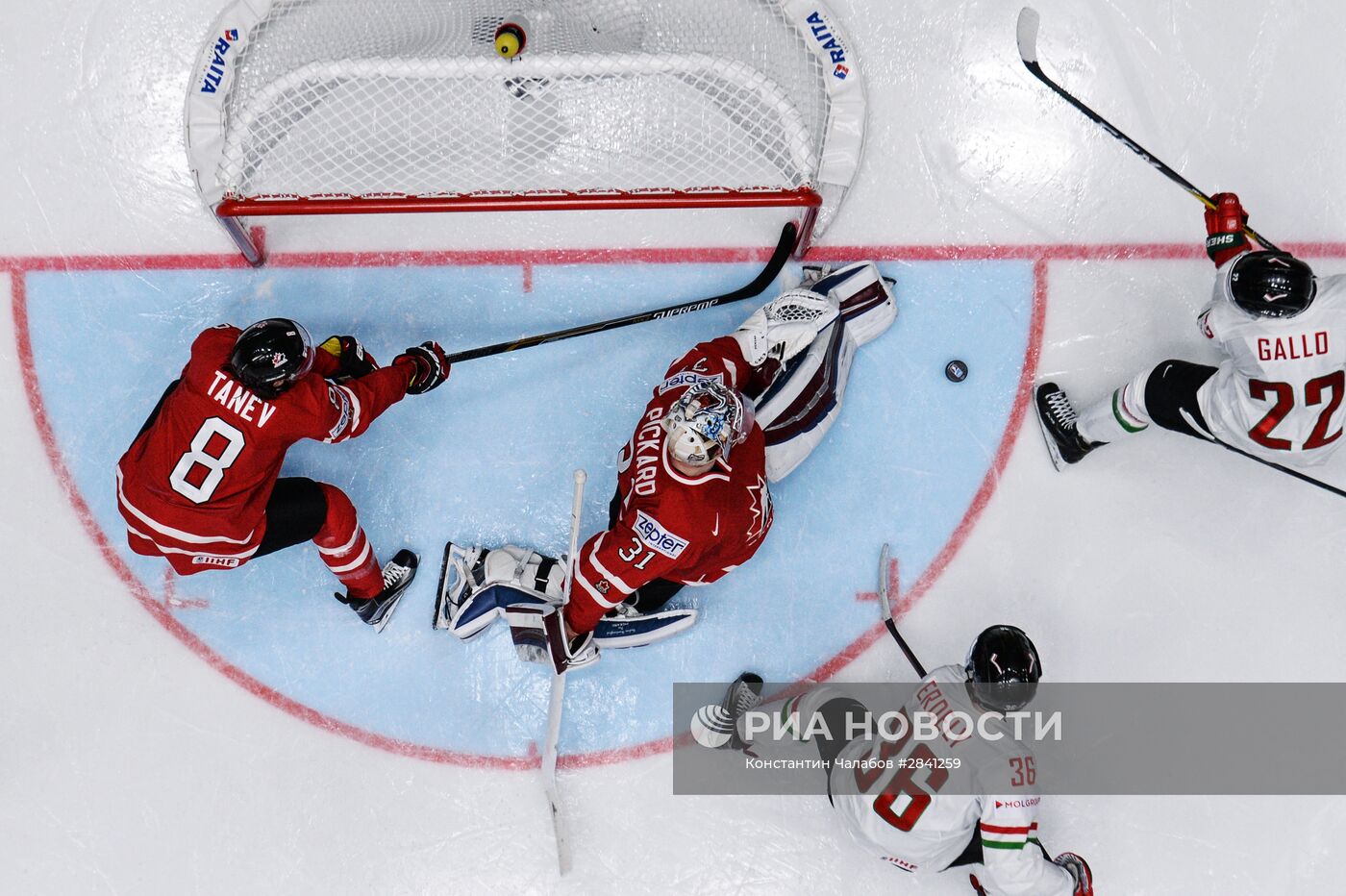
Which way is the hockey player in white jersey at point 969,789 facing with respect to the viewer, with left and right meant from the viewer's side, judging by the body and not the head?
facing away from the viewer and to the right of the viewer

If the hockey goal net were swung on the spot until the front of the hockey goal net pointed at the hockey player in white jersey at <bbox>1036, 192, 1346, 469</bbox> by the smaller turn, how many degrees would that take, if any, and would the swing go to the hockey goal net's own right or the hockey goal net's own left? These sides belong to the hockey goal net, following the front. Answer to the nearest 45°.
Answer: approximately 90° to the hockey goal net's own left

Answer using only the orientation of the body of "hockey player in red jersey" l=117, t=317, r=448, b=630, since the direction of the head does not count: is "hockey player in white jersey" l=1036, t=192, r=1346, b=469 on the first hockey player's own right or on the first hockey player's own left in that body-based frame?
on the first hockey player's own right

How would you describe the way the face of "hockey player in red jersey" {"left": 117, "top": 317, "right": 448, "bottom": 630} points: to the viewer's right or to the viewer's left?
to the viewer's right

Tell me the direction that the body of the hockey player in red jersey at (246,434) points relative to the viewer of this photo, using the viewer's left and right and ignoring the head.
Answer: facing away from the viewer and to the right of the viewer

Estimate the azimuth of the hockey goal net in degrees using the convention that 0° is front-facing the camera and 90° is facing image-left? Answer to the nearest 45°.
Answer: approximately 0°

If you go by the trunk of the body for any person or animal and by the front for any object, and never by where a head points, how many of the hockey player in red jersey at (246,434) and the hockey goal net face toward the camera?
1

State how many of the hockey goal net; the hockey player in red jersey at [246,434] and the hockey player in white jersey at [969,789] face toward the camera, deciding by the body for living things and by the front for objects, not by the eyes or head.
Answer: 1

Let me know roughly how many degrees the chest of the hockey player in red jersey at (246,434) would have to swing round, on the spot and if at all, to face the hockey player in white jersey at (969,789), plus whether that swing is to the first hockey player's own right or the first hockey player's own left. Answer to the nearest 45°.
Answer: approximately 45° to the first hockey player's own right

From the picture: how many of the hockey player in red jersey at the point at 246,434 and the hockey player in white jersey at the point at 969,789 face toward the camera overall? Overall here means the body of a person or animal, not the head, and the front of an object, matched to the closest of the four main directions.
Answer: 0
